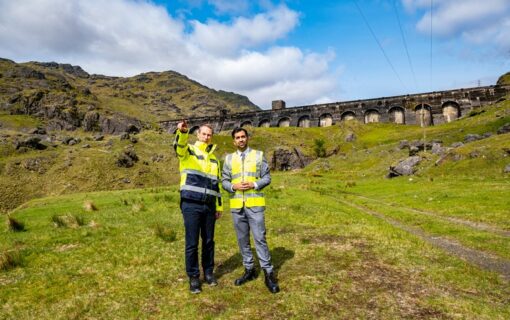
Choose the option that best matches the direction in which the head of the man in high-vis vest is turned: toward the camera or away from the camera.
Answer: toward the camera

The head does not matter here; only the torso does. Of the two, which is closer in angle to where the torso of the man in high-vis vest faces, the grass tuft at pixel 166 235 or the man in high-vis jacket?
the man in high-vis jacket

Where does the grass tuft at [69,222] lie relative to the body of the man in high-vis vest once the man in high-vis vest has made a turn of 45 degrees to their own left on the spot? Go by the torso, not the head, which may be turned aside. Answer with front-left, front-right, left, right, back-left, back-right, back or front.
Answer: back

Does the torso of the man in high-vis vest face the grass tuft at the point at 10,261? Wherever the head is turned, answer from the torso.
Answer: no

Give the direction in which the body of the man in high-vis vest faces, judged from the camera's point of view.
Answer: toward the camera

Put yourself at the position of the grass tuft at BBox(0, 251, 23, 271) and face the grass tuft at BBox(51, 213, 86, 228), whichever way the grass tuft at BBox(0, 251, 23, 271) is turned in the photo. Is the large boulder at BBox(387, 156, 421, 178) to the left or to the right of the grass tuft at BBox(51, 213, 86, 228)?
right

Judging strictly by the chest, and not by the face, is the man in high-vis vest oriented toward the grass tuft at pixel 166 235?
no

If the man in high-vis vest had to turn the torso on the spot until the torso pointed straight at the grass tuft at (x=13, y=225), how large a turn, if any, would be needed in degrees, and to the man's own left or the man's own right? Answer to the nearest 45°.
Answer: approximately 135° to the man's own right

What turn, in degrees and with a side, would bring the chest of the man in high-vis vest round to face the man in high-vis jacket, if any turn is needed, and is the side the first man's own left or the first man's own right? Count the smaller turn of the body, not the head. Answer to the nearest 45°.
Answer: approximately 90° to the first man's own right

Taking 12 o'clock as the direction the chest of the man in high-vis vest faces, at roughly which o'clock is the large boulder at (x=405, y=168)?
The large boulder is roughly at 7 o'clock from the man in high-vis vest.
